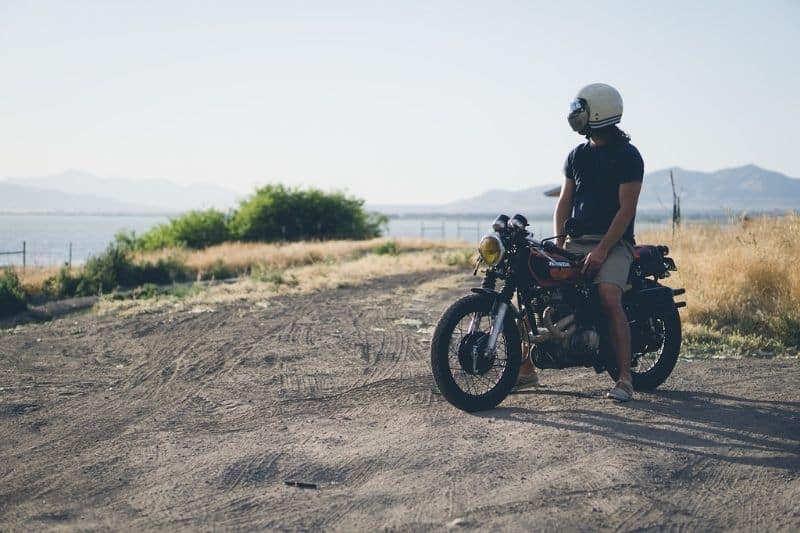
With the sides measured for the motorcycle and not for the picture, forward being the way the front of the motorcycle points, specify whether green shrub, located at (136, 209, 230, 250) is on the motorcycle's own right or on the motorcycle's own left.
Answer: on the motorcycle's own right

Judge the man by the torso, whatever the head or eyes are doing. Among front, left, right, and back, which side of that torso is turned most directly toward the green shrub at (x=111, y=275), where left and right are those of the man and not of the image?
right

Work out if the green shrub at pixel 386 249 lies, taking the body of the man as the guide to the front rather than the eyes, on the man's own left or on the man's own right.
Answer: on the man's own right

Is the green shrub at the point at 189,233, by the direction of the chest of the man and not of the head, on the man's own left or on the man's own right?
on the man's own right

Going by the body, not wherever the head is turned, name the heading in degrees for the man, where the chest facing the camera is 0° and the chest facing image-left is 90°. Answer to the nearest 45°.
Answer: approximately 45°

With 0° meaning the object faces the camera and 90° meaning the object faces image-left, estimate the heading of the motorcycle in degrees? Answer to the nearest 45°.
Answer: approximately 45°

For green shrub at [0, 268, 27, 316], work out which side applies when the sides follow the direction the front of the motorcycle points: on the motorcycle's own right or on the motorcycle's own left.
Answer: on the motorcycle's own right

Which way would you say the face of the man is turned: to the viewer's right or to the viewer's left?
to the viewer's left

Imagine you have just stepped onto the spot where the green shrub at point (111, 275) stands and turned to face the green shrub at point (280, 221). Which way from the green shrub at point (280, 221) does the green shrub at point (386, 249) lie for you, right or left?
right
